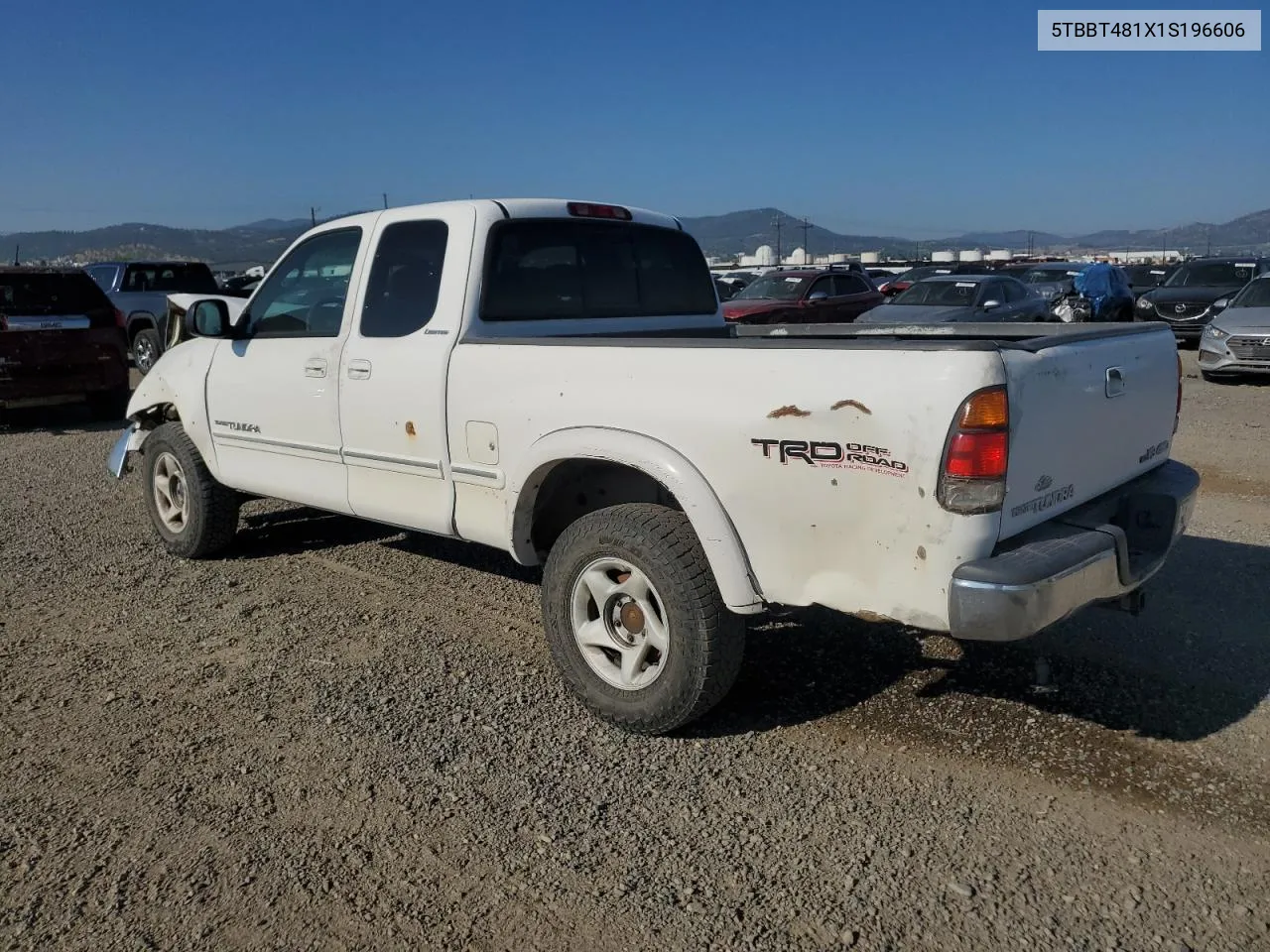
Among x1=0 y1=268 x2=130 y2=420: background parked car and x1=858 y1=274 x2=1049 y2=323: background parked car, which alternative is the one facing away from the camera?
x1=0 y1=268 x2=130 y2=420: background parked car

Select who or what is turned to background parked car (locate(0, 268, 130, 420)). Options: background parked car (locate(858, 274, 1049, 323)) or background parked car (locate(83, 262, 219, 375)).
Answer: background parked car (locate(858, 274, 1049, 323))

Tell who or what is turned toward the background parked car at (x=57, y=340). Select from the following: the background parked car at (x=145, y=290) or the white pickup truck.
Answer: the white pickup truck

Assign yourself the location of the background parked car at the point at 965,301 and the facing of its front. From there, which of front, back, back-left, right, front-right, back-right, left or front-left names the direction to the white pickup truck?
front-left

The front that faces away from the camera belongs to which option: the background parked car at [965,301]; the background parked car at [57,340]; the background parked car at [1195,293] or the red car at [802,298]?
the background parked car at [57,340]

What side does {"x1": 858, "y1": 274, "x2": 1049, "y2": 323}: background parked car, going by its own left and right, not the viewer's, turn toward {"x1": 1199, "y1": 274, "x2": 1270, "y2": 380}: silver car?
left

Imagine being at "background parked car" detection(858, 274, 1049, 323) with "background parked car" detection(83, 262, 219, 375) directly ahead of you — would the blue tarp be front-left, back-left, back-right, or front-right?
back-right

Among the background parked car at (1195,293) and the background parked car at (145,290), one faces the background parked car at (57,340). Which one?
the background parked car at (1195,293)

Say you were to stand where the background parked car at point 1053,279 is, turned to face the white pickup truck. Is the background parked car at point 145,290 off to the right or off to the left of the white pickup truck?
right

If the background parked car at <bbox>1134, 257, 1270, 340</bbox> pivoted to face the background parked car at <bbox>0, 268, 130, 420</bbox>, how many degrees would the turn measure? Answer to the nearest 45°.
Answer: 0° — it already faces it

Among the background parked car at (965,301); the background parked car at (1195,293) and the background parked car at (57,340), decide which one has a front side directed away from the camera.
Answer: the background parked car at (57,340)

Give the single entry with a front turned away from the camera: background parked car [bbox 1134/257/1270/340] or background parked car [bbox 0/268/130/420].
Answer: background parked car [bbox 0/268/130/420]

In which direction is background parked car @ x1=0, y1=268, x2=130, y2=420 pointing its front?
away from the camera

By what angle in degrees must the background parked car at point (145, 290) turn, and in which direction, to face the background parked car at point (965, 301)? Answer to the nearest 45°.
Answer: approximately 90° to its right

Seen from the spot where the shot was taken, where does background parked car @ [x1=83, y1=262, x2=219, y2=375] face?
facing away from the viewer and to the right of the viewer
